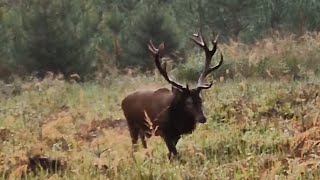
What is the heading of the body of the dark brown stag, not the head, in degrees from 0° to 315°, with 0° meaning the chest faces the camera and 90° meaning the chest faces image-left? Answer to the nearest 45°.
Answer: approximately 315°

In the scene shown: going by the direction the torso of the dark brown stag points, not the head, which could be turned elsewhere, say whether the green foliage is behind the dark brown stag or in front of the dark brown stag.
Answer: behind
